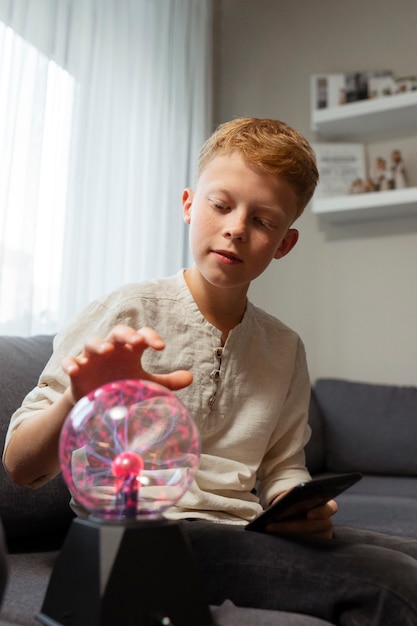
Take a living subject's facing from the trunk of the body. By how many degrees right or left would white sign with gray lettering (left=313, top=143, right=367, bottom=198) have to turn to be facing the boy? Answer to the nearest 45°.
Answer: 0° — it already faces them

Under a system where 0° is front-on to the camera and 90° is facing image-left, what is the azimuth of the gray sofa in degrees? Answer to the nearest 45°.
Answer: approximately 0°

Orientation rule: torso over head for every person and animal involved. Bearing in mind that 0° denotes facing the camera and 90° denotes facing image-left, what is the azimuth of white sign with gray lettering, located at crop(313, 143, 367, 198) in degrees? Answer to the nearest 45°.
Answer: approximately 0°

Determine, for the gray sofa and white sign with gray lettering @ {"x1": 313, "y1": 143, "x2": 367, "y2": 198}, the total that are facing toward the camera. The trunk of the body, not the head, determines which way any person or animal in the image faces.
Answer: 2
